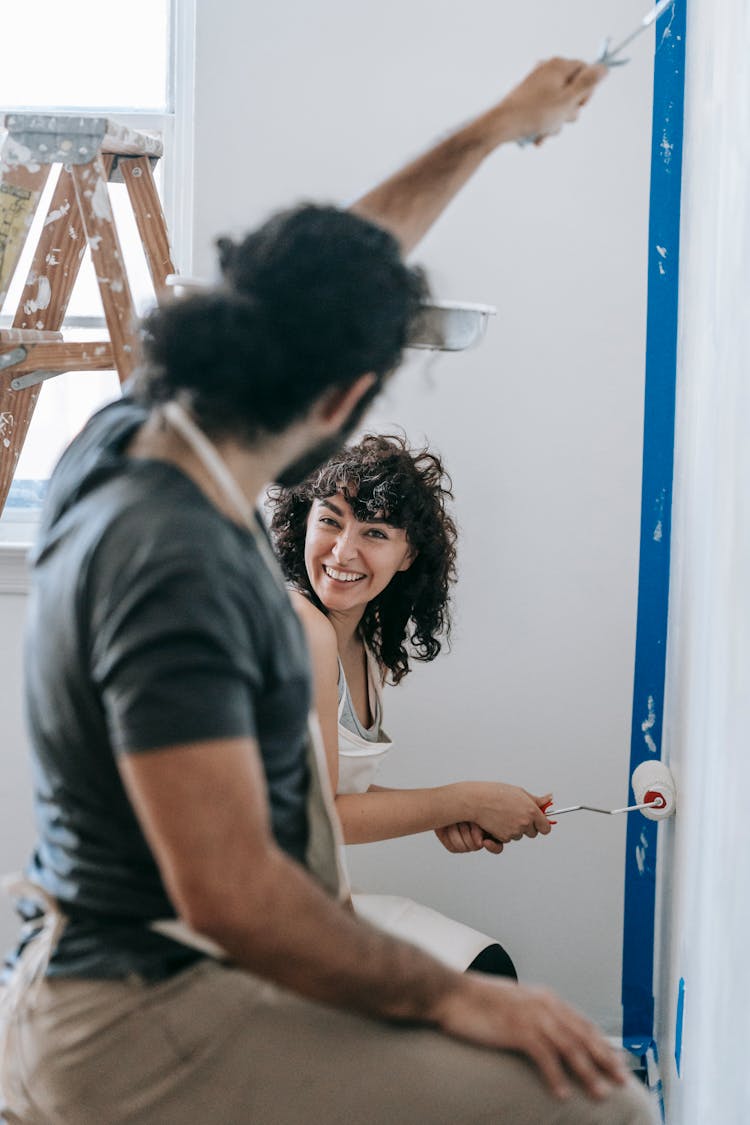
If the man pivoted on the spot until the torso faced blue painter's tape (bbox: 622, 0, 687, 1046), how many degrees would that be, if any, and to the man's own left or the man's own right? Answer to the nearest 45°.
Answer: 0° — they already face it

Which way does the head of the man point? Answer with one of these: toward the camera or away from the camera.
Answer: away from the camera

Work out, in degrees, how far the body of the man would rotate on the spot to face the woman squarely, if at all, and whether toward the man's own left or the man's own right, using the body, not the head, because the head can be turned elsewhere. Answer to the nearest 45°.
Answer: approximately 45° to the man's own left

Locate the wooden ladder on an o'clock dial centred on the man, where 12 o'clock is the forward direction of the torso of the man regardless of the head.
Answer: The wooden ladder is roughly at 10 o'clock from the man.

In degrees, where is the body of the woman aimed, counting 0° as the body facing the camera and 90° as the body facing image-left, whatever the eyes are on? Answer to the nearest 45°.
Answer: approximately 315°

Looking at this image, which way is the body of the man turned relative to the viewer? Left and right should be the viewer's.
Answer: facing away from the viewer and to the right of the viewer

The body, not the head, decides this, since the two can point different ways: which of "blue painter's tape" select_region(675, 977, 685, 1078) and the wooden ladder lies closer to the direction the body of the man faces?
the blue painter's tape
